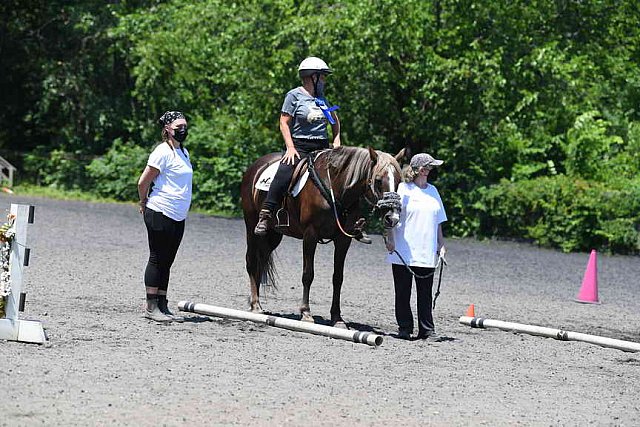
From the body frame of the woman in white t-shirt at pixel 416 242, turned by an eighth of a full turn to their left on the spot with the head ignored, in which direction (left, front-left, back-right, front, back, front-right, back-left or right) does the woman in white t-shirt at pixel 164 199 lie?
back

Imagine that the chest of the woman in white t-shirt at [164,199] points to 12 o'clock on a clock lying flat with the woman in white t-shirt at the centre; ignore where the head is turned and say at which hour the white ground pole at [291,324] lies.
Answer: The white ground pole is roughly at 11 o'clock from the woman in white t-shirt.

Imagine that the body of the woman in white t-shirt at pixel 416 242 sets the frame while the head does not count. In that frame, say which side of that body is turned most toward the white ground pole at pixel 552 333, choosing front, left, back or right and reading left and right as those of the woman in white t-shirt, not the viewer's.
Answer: left

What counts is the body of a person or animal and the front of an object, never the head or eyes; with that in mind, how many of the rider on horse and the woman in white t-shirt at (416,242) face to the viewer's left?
0

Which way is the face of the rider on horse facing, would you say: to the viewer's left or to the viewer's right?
to the viewer's right

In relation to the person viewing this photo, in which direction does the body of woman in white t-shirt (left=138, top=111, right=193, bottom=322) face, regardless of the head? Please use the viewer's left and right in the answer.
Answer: facing the viewer and to the right of the viewer

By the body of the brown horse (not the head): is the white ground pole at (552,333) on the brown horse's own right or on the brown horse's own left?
on the brown horse's own left

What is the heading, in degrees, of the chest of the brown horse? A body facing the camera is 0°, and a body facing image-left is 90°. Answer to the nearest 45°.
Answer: approximately 315°

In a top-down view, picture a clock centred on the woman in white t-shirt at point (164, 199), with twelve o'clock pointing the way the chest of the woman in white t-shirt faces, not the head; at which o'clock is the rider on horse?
The rider on horse is roughly at 10 o'clock from the woman in white t-shirt.

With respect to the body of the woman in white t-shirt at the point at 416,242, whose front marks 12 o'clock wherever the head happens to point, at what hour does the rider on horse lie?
The rider on horse is roughly at 5 o'clock from the woman in white t-shirt.

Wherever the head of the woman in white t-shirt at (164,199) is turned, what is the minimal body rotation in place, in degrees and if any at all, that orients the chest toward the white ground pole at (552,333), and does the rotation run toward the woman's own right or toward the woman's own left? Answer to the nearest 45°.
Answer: approximately 45° to the woman's own left

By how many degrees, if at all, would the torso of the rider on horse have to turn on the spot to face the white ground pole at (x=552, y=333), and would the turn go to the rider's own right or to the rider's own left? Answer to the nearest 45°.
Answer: approximately 45° to the rider's own left
